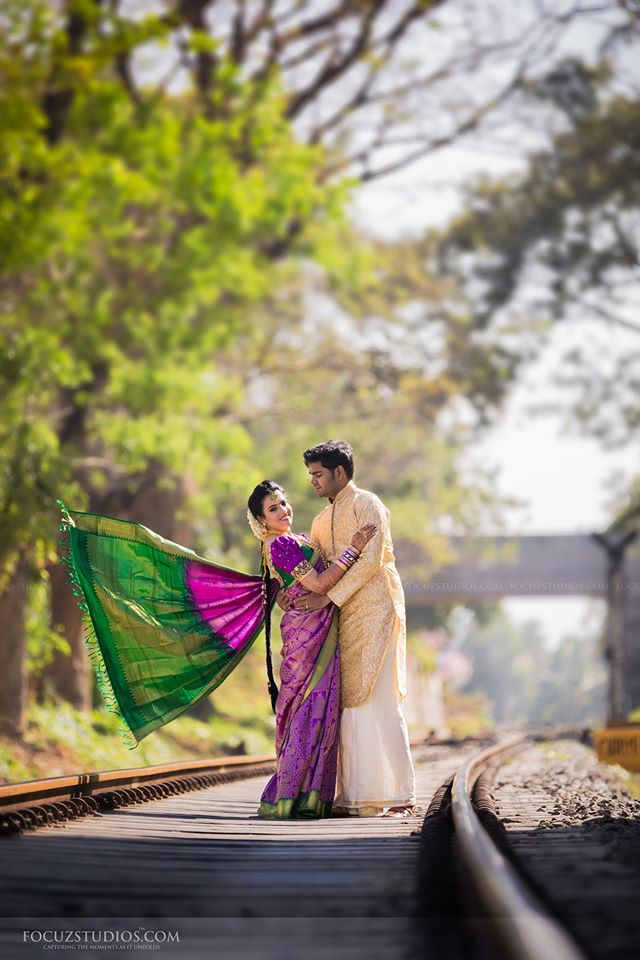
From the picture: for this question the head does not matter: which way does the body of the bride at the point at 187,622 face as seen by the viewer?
to the viewer's right

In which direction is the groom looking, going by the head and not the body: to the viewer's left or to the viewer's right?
to the viewer's left

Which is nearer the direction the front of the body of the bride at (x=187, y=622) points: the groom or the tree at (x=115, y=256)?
the groom
